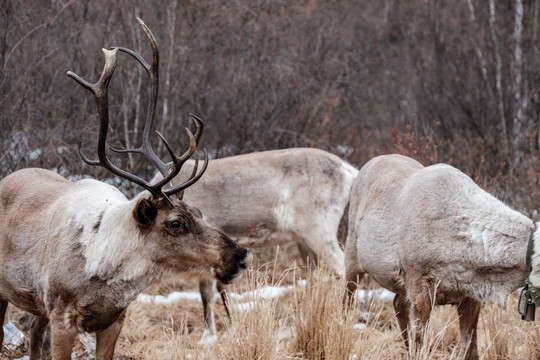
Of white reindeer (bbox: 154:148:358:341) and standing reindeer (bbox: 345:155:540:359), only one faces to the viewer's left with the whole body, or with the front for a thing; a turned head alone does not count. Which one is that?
the white reindeer

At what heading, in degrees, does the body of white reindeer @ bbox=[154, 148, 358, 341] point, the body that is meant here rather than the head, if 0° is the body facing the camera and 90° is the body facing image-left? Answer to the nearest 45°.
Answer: approximately 90°

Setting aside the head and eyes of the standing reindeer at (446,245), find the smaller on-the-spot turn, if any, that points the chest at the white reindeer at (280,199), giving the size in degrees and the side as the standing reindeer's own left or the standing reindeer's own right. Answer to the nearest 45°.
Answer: approximately 180°

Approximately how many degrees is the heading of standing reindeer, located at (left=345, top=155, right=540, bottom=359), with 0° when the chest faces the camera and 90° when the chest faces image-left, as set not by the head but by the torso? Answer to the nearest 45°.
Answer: approximately 315°

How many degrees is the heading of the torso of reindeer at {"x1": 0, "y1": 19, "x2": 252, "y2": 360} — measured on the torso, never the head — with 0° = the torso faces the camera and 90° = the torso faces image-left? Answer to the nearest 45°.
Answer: approximately 315°

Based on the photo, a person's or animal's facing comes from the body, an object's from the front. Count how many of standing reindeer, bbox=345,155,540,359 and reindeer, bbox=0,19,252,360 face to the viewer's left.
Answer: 0

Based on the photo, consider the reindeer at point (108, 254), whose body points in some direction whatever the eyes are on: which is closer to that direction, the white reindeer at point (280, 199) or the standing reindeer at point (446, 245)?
the standing reindeer

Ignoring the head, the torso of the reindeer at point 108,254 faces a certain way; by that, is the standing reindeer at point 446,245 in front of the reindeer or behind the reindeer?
in front

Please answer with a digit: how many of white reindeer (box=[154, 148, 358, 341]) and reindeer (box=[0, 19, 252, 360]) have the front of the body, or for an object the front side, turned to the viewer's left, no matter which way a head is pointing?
1

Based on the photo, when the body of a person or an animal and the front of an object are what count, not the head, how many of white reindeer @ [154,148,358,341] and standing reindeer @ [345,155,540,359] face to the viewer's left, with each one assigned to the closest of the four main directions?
1

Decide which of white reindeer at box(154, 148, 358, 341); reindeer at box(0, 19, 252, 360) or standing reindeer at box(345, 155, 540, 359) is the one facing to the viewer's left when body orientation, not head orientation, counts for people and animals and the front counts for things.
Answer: the white reindeer
